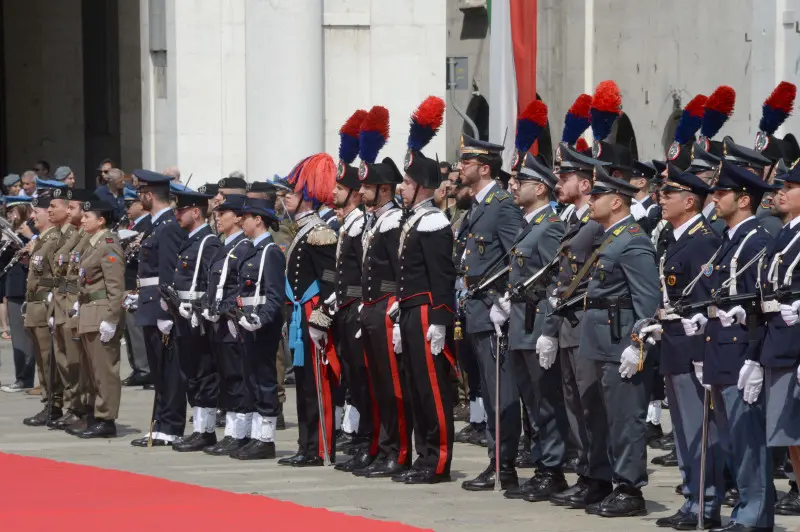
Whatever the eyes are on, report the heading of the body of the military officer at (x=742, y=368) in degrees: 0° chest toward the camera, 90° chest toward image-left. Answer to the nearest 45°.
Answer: approximately 45°

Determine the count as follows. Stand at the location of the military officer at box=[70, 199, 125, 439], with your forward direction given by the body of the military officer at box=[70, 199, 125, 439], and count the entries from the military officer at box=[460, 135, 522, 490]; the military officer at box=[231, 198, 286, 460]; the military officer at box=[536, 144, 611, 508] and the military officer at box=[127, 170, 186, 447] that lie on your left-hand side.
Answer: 4

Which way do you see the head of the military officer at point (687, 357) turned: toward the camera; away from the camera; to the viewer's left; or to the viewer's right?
to the viewer's left

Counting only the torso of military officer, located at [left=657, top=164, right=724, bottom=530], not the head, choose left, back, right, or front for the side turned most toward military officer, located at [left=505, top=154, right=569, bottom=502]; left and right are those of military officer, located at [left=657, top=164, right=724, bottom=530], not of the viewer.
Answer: right

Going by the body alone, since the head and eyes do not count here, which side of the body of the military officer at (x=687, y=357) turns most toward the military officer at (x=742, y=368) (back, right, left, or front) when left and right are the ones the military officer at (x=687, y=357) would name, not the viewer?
left

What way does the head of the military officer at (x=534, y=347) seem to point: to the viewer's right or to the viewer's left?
to the viewer's left

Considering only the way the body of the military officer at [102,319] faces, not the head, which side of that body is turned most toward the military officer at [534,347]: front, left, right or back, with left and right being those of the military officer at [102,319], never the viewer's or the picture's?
left

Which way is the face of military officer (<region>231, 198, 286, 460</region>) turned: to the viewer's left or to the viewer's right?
to the viewer's left

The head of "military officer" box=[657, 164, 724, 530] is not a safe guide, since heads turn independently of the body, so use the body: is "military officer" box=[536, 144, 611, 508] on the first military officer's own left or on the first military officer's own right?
on the first military officer's own right
